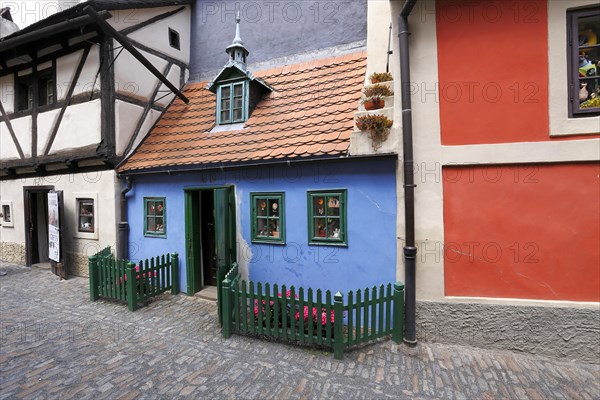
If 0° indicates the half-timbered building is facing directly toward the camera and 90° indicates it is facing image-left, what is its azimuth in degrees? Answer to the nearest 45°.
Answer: approximately 45°

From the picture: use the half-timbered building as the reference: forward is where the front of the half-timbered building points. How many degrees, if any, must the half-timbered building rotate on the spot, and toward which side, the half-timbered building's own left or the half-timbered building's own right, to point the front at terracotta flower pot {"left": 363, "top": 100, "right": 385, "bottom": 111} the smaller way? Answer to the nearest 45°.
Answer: approximately 90° to the half-timbered building's own left

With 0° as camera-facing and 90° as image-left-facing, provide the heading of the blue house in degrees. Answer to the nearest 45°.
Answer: approximately 45°

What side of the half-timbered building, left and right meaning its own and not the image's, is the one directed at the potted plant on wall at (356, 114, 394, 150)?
left

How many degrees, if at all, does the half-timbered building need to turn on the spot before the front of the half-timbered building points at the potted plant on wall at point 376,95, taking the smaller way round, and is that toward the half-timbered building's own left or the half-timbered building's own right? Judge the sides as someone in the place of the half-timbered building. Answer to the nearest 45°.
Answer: approximately 90° to the half-timbered building's own left

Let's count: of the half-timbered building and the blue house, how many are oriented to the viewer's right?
0

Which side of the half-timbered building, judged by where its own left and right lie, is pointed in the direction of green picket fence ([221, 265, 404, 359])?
left

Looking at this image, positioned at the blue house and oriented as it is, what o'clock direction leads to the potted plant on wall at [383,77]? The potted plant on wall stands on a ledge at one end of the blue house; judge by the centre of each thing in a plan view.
The potted plant on wall is roughly at 9 o'clock from the blue house.
